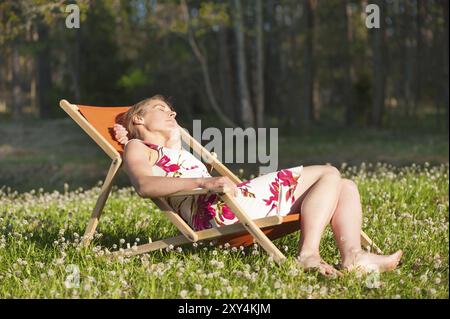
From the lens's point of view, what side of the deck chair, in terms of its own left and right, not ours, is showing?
right

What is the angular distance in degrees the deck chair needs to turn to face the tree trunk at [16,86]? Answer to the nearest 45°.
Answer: approximately 90° to its left

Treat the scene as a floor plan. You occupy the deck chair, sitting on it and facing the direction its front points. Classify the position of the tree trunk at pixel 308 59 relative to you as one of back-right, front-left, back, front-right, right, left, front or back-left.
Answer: left

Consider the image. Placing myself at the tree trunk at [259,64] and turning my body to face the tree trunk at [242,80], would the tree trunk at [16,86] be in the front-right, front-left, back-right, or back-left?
front-right

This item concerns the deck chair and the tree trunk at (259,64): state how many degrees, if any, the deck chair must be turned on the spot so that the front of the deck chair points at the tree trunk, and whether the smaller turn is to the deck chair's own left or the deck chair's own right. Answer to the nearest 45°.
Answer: approximately 90° to the deck chair's own left

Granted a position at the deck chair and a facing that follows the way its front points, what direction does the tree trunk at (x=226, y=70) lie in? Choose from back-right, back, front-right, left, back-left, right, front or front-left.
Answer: left

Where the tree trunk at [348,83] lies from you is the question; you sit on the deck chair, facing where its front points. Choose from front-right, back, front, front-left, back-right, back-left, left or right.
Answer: left

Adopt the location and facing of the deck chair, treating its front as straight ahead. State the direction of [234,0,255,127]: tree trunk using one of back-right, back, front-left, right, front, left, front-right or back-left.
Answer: left

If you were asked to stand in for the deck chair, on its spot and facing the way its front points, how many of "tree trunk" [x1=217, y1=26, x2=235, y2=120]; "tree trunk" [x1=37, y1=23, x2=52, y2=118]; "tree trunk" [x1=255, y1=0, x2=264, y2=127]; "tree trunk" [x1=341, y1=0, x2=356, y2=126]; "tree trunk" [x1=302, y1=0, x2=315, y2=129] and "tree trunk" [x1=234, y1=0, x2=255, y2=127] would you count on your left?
6

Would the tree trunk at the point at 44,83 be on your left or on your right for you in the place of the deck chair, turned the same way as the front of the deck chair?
on your left

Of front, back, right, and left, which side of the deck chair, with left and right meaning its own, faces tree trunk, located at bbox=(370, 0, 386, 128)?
left
